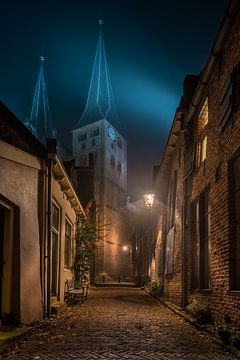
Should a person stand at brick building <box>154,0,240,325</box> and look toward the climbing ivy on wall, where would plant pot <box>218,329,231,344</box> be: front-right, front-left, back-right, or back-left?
back-left

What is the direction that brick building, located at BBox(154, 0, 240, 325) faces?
to the viewer's left

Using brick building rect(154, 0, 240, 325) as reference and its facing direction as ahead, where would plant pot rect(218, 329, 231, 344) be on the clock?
The plant pot is roughly at 9 o'clock from the brick building.

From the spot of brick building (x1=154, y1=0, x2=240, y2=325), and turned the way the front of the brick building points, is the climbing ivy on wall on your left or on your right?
on your right
